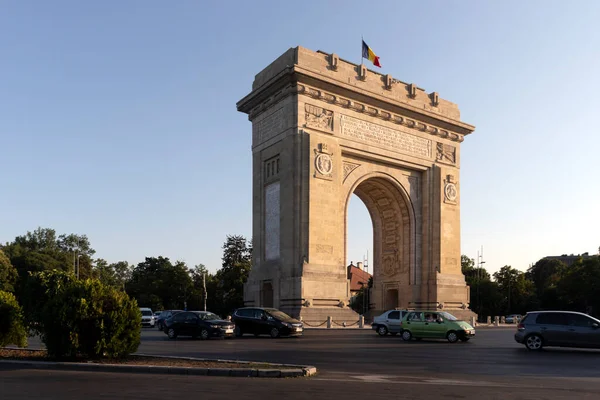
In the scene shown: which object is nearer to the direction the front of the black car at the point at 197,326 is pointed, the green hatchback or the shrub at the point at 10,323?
the green hatchback

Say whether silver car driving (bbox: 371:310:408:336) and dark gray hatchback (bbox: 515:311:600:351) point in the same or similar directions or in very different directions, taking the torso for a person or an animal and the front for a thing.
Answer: same or similar directions

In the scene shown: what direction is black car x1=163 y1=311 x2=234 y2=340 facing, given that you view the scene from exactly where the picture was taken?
facing the viewer and to the right of the viewer

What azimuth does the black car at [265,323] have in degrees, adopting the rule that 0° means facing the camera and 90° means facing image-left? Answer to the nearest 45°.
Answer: approximately 315°

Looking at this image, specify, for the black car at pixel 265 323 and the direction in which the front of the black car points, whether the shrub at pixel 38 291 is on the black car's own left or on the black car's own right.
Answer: on the black car's own right

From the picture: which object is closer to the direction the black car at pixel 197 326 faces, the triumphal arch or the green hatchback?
the green hatchback

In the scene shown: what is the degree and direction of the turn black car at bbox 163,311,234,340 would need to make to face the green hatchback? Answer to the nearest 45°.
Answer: approximately 45° to its left

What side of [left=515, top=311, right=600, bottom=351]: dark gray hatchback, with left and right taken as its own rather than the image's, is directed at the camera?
right

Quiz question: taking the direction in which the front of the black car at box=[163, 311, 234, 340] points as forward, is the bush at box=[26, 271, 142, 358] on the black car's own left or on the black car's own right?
on the black car's own right

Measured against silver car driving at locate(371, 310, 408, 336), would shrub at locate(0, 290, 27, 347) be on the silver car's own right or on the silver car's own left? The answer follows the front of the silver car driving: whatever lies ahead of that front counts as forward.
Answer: on the silver car's own right
